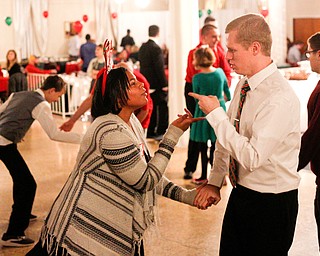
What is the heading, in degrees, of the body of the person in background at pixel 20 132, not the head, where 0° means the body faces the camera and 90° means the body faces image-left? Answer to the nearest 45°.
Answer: approximately 270°

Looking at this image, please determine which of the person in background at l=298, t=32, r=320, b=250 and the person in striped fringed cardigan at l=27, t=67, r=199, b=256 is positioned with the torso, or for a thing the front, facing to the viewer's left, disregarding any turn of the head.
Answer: the person in background

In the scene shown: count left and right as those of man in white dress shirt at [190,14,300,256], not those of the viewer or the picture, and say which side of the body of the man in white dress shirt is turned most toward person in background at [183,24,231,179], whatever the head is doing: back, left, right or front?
right

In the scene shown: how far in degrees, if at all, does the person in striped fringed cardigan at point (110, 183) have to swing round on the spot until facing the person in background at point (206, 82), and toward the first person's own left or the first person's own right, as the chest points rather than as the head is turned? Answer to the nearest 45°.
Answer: approximately 90° to the first person's own left

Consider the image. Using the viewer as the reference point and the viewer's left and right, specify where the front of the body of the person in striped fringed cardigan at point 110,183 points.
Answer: facing to the right of the viewer

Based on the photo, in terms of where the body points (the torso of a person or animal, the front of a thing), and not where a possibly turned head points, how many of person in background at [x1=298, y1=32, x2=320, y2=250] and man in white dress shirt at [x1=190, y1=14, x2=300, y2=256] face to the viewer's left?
2

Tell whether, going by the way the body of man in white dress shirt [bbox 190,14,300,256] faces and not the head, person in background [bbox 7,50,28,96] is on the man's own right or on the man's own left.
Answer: on the man's own right

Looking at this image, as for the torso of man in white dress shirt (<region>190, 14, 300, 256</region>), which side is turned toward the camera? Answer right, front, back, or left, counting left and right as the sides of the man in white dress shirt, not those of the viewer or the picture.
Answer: left

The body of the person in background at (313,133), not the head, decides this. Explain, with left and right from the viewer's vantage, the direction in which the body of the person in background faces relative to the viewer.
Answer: facing to the left of the viewer

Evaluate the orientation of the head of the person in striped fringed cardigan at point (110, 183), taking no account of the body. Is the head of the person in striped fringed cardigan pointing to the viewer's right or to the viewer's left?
to the viewer's right

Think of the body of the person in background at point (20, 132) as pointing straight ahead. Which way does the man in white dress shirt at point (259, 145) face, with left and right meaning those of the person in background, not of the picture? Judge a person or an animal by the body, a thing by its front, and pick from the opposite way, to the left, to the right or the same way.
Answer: the opposite way

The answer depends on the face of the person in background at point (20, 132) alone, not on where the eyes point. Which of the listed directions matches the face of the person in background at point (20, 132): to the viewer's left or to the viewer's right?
to the viewer's right
